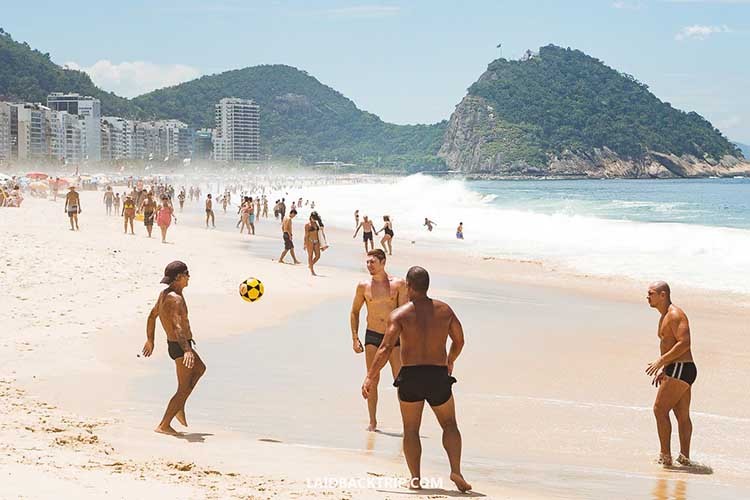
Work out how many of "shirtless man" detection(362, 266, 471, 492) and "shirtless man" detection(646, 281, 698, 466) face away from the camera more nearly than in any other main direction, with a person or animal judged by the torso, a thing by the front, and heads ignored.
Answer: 1

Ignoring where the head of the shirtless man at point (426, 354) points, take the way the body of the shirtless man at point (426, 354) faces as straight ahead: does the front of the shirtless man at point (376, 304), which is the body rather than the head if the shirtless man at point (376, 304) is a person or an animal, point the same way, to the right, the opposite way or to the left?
the opposite way

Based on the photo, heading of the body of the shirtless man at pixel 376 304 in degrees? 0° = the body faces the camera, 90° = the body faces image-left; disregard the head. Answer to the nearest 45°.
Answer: approximately 0°

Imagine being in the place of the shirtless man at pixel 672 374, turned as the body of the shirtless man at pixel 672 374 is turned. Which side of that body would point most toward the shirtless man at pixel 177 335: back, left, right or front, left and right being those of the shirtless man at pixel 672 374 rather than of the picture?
front

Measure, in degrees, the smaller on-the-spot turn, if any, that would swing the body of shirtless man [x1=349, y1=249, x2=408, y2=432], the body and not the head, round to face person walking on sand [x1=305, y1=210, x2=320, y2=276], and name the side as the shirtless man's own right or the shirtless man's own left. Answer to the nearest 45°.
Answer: approximately 180°

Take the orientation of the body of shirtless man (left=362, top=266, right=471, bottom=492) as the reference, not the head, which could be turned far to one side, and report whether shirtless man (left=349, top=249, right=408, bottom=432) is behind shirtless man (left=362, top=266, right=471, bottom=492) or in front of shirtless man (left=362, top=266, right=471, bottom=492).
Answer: in front

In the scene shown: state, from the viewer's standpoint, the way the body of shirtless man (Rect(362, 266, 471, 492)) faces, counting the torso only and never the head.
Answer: away from the camera

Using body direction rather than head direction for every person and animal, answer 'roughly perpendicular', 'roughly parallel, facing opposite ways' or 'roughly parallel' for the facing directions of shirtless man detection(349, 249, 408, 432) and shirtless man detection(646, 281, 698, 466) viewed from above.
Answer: roughly perpendicular

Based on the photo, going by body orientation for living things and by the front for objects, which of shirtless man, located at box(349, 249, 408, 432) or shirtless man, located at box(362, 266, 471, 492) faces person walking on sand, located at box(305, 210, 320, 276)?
shirtless man, located at box(362, 266, 471, 492)

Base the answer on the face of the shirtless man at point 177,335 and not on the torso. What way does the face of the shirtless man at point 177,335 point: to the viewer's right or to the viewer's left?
to the viewer's right

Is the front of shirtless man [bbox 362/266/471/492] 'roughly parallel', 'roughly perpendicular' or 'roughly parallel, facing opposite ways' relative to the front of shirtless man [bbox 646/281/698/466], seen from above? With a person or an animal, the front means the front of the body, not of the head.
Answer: roughly perpendicular

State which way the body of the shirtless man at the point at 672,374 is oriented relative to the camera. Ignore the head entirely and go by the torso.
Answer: to the viewer's left

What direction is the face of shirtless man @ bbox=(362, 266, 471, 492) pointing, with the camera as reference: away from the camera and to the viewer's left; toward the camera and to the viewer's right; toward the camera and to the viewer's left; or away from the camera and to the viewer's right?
away from the camera and to the viewer's left

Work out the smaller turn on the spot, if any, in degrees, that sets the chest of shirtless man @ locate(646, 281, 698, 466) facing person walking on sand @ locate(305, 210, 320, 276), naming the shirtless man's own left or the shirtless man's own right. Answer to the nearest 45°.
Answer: approximately 45° to the shirtless man's own right

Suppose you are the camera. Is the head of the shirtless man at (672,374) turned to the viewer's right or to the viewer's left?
to the viewer's left

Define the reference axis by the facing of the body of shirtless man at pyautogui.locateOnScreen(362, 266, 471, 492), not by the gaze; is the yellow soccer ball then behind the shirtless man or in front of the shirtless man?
in front

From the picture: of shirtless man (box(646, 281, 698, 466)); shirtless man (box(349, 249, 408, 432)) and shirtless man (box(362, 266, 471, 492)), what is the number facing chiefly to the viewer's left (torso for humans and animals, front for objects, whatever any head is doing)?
1
